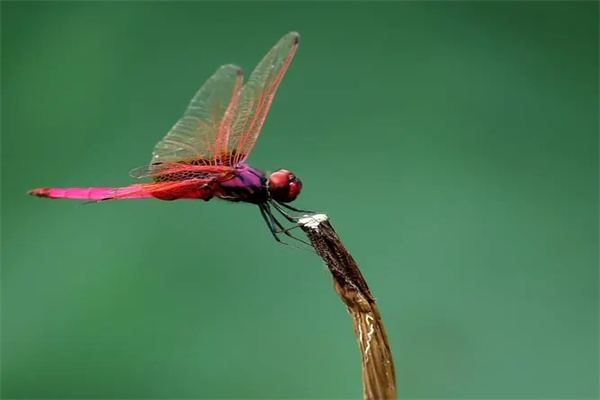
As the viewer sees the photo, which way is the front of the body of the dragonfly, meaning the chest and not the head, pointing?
to the viewer's right
